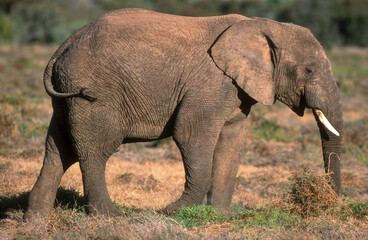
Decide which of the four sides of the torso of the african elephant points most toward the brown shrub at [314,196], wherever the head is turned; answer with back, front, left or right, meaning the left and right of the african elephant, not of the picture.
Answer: front

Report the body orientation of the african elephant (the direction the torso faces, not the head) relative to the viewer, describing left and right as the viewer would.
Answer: facing to the right of the viewer
